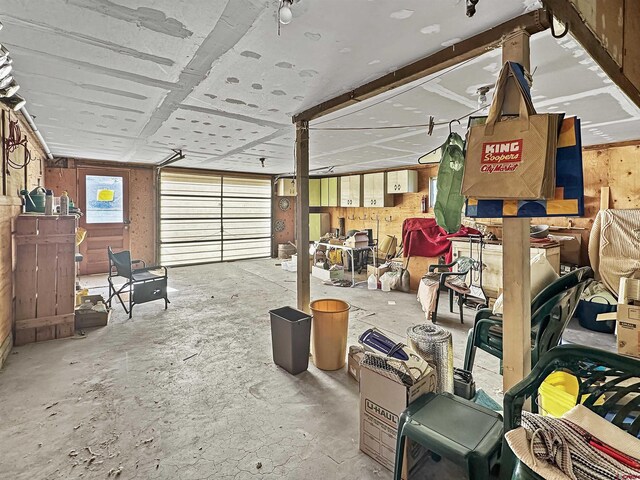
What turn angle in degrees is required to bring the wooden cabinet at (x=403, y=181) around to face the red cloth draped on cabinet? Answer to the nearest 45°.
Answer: approximately 45° to its left

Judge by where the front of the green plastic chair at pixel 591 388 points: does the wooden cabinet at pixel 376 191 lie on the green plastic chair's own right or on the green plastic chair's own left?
on the green plastic chair's own right

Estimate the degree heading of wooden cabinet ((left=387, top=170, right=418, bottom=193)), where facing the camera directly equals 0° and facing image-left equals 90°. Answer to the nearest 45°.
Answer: approximately 45°

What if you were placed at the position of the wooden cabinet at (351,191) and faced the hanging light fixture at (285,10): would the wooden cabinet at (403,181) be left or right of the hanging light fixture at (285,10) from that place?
left

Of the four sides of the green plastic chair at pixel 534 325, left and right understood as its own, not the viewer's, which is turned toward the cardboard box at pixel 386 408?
front

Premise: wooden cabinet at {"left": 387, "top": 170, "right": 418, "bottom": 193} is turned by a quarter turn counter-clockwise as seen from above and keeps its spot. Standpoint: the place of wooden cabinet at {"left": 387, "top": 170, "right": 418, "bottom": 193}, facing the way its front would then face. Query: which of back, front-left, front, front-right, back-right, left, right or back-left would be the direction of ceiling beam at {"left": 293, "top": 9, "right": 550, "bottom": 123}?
front-right
